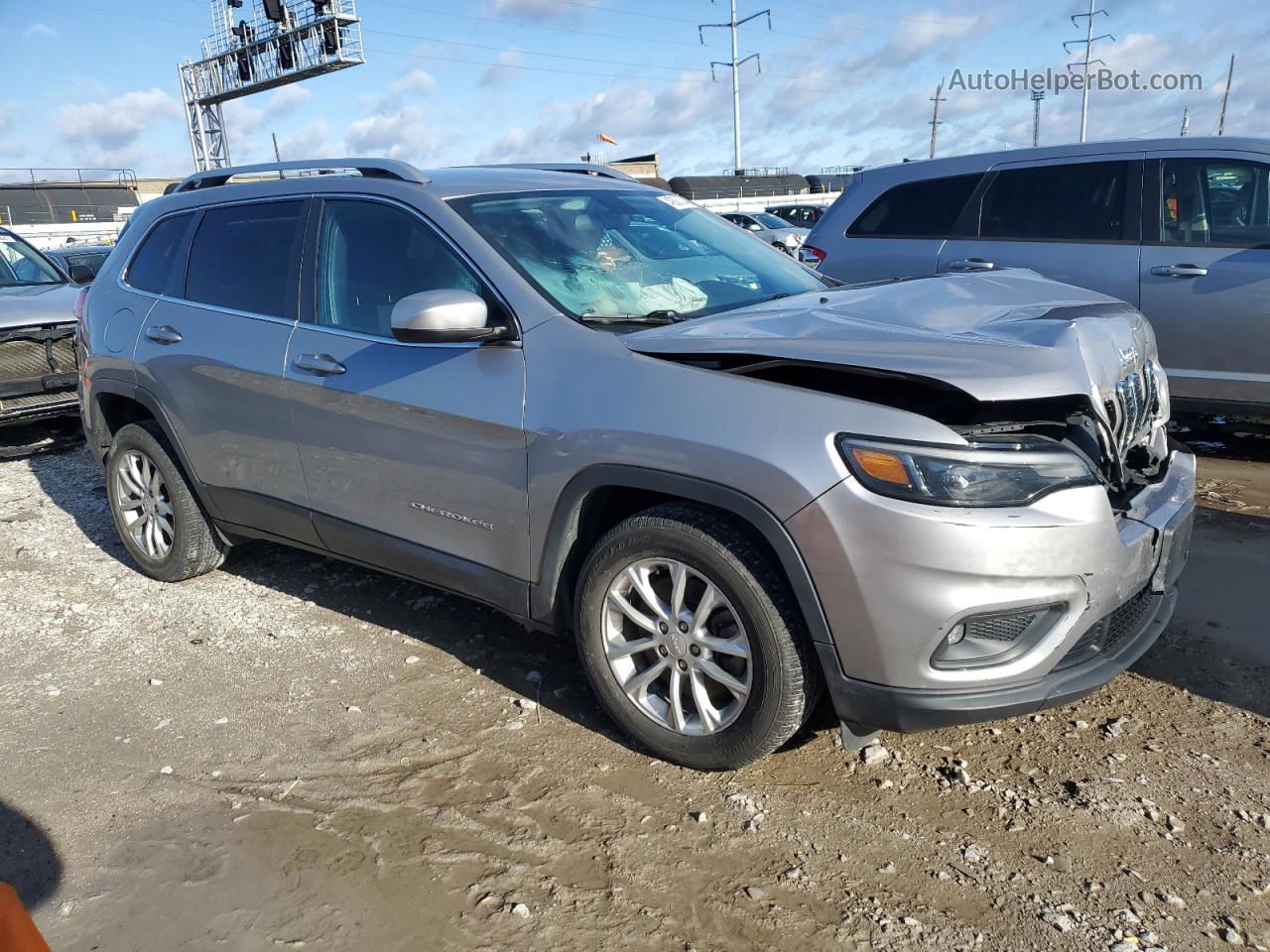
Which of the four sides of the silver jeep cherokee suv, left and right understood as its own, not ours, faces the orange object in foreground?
right

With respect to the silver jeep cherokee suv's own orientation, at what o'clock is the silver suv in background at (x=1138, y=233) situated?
The silver suv in background is roughly at 9 o'clock from the silver jeep cherokee suv.

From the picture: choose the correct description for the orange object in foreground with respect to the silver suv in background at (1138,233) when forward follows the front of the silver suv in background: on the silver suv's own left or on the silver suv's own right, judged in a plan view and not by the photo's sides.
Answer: on the silver suv's own right

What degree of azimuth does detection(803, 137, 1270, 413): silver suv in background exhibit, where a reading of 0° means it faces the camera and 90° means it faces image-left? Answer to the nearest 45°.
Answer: approximately 270°

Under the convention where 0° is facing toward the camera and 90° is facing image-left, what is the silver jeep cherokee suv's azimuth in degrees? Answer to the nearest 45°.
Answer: approximately 315°

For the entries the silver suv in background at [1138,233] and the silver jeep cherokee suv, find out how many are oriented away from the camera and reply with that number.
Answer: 0
